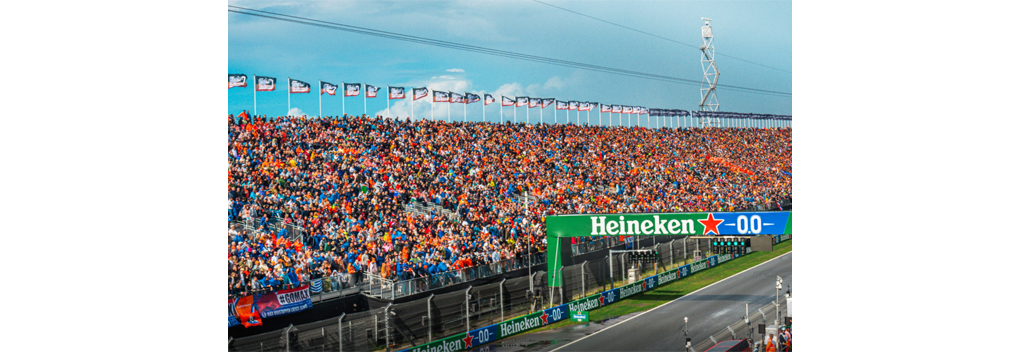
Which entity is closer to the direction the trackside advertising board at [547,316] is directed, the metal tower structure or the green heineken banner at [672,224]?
the green heineken banner

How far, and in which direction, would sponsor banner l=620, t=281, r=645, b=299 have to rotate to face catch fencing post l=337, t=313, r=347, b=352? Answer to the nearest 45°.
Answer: approximately 90° to its right

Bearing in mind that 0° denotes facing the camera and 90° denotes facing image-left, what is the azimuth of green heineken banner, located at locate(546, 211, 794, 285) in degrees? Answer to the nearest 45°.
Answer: approximately 0°

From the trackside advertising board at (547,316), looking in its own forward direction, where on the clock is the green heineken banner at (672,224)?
The green heineken banner is roughly at 11 o'clock from the trackside advertising board.

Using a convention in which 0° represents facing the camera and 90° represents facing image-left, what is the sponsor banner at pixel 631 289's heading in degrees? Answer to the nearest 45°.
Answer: approximately 315°

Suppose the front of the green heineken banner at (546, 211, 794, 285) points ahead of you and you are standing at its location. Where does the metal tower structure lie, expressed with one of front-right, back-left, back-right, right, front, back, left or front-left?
back

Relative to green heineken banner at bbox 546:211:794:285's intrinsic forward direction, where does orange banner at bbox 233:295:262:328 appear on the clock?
The orange banner is roughly at 2 o'clock from the green heineken banner.

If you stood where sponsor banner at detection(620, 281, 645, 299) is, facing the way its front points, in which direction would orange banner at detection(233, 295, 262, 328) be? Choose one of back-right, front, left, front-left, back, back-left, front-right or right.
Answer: right

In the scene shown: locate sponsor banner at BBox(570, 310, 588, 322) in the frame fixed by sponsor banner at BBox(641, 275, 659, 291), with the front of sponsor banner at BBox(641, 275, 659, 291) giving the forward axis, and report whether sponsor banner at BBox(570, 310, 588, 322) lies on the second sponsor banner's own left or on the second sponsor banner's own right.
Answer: on the second sponsor banner's own right

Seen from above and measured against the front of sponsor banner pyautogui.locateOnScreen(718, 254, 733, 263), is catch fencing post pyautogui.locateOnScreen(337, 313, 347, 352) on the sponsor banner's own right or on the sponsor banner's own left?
on the sponsor banner's own right

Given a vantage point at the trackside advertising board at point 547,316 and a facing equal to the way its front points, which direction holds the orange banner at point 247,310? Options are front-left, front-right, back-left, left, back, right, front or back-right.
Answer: right
